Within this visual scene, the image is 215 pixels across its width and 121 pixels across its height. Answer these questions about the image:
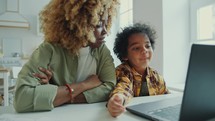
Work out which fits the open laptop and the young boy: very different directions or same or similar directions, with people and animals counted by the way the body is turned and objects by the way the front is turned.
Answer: very different directions

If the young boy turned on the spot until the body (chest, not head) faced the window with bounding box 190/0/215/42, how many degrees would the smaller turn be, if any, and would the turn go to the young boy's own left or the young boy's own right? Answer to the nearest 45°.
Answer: approximately 90° to the young boy's own left

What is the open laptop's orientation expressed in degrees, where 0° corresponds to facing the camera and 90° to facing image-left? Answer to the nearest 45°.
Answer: approximately 135°

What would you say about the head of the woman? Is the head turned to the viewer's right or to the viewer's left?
to the viewer's right

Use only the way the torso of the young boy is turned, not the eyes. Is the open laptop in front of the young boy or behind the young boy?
in front

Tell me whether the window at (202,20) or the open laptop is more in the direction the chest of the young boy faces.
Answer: the open laptop

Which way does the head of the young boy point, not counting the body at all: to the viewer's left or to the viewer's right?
to the viewer's right

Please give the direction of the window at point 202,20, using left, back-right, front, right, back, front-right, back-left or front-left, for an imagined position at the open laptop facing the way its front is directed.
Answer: front-right

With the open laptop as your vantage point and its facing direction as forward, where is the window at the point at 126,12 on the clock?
The window is roughly at 1 o'clock from the open laptop.

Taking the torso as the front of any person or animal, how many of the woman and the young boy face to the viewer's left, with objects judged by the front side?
0
